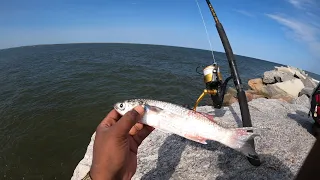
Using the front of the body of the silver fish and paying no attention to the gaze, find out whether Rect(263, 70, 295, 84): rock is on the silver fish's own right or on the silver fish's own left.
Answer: on the silver fish's own right

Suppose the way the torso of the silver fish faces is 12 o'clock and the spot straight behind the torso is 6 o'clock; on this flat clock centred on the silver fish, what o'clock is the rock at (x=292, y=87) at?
The rock is roughly at 4 o'clock from the silver fish.

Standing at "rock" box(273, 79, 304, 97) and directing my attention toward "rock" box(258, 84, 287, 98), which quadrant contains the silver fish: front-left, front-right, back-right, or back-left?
front-left

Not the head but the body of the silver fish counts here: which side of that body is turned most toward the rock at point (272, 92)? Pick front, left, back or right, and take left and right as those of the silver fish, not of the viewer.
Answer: right

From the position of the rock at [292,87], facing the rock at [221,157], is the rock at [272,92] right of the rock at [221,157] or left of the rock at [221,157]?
right

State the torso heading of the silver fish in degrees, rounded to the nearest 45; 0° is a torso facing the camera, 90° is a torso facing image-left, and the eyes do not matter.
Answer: approximately 90°
